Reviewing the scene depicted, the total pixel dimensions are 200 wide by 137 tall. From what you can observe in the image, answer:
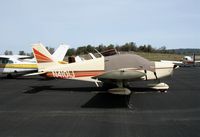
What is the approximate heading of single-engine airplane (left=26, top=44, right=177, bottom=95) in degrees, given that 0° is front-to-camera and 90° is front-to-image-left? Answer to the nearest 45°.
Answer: approximately 270°
